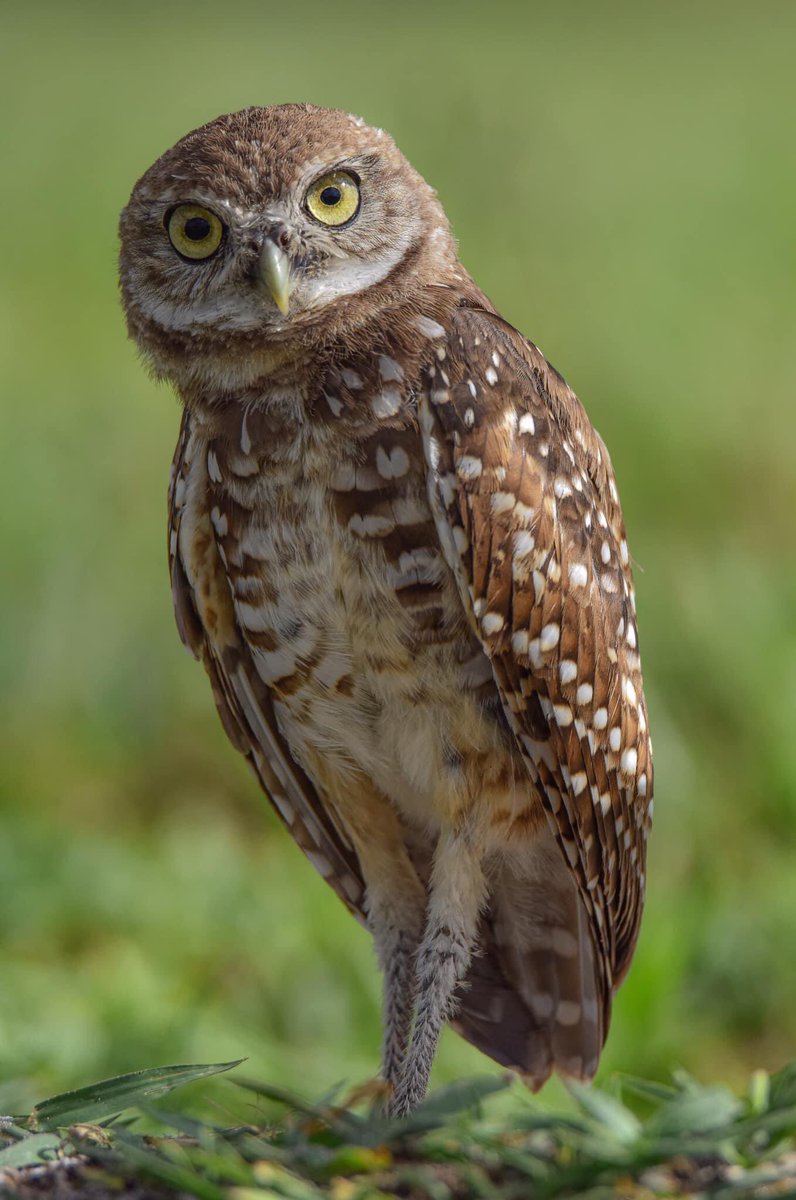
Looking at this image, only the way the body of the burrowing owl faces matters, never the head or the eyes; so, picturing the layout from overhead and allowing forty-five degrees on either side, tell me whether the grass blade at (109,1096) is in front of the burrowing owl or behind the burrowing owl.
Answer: in front

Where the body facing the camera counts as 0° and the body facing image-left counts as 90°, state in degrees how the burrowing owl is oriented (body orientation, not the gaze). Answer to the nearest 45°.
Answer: approximately 45°
